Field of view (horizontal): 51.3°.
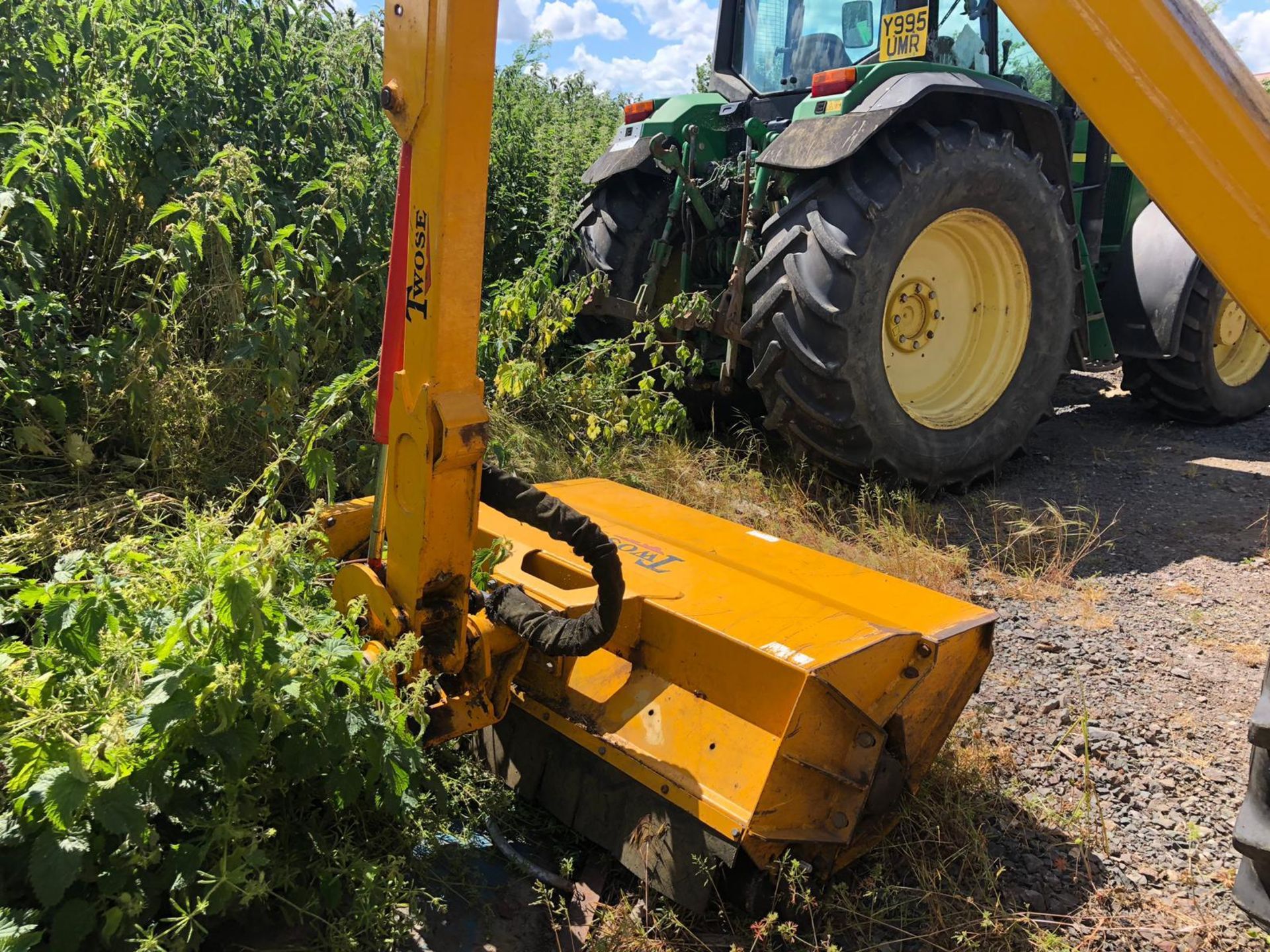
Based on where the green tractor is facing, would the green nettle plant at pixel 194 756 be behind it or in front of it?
behind

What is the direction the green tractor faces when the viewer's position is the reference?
facing away from the viewer and to the right of the viewer
